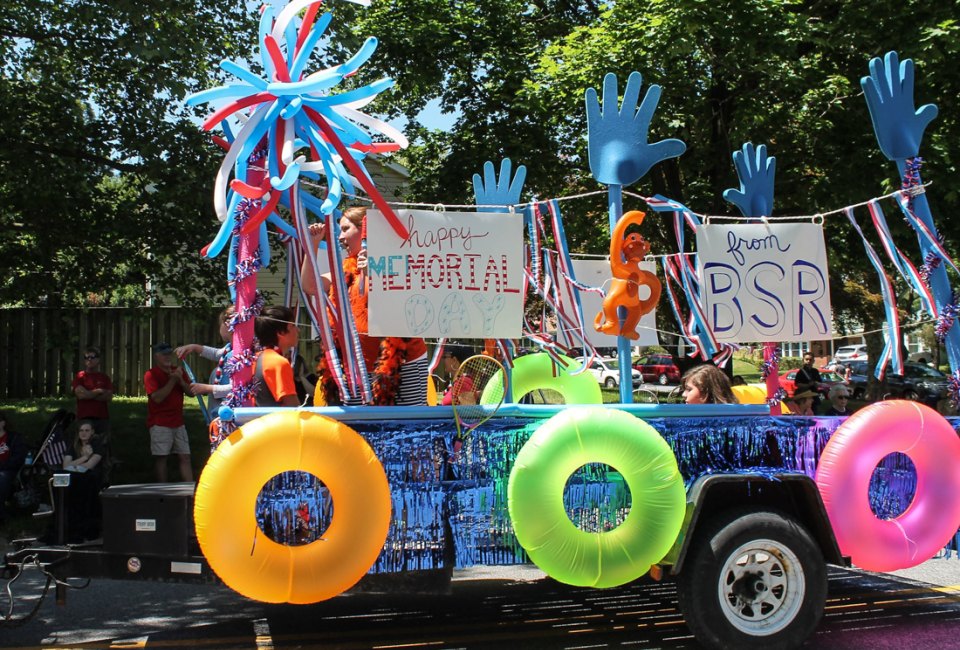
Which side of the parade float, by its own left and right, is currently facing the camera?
left

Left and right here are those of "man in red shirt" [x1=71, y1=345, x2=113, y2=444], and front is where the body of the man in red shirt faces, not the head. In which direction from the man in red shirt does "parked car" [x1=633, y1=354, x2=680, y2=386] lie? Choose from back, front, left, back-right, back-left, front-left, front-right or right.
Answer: back-left

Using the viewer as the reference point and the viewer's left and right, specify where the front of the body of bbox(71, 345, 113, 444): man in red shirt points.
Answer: facing the viewer

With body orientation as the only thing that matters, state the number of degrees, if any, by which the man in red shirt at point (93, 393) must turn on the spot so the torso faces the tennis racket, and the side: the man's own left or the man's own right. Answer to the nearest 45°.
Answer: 0° — they already face it

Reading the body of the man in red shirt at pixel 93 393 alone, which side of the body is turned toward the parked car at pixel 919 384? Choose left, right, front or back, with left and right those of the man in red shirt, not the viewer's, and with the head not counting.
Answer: left

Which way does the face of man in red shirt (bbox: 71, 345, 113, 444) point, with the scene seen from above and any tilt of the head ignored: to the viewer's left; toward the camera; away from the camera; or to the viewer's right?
toward the camera

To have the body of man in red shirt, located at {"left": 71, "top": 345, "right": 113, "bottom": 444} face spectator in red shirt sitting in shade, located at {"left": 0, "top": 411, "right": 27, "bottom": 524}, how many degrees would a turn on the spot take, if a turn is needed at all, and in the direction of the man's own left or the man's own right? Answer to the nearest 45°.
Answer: approximately 45° to the man's own right

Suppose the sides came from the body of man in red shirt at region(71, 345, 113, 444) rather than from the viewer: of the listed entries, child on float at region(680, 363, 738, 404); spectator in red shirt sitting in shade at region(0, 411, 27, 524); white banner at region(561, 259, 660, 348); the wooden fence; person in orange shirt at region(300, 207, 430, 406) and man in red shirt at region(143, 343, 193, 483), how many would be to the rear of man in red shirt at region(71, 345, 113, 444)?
1

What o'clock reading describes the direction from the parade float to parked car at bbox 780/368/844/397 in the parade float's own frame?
The parked car is roughly at 4 o'clock from the parade float.
